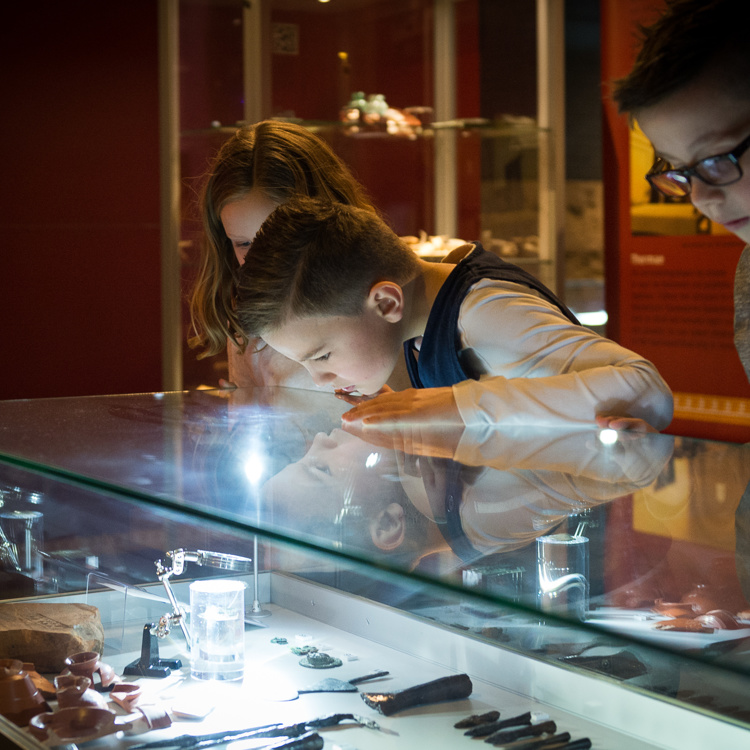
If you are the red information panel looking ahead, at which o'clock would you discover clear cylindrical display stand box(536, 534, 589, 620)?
The clear cylindrical display stand is roughly at 12 o'clock from the red information panel.

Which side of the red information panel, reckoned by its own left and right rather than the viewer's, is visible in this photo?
front

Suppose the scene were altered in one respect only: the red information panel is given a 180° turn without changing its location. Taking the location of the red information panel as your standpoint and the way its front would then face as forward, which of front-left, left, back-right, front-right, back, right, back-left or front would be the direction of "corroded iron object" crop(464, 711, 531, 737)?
back

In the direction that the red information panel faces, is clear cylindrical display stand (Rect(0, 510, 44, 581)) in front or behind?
in front

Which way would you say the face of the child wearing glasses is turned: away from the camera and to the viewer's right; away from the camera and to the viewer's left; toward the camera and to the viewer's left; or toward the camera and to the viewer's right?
toward the camera and to the viewer's left

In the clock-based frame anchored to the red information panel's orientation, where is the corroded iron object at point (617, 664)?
The corroded iron object is roughly at 12 o'clock from the red information panel.

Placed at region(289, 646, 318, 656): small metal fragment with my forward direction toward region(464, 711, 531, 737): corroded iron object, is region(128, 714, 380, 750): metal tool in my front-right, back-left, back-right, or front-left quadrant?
front-right

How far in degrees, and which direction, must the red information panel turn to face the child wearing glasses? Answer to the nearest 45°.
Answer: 0° — it already faces them

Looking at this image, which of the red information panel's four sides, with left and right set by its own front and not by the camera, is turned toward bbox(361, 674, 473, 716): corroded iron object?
front

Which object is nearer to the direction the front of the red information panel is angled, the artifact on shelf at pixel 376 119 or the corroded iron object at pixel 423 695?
the corroded iron object
